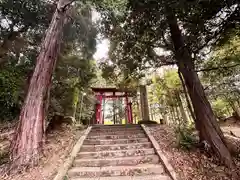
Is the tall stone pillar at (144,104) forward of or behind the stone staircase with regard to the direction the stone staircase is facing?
behind

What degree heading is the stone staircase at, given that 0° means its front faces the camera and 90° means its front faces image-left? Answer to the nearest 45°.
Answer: approximately 0°
